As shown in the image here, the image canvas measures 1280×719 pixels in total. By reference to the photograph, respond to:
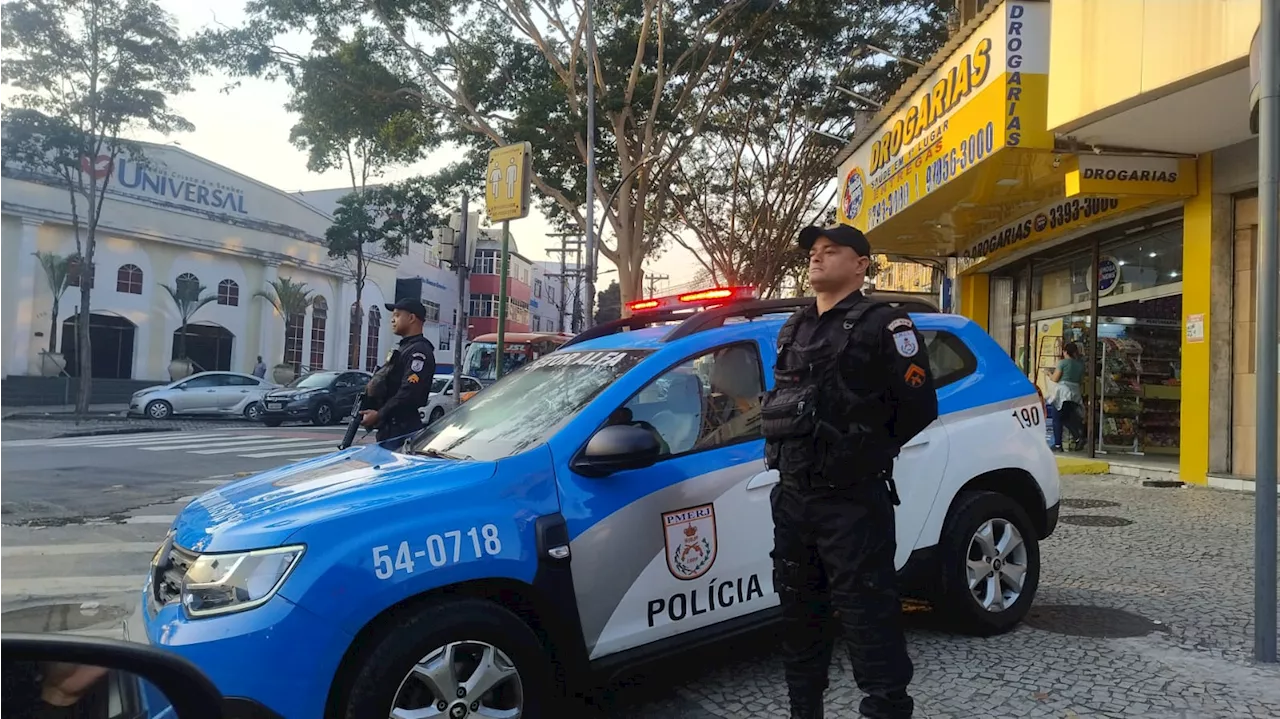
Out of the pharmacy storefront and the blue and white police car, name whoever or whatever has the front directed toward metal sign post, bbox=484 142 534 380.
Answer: the pharmacy storefront

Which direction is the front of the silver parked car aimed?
to the viewer's left

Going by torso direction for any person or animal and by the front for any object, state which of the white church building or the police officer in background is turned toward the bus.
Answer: the white church building

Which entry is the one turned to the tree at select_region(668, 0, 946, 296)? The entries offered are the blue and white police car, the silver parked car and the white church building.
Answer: the white church building

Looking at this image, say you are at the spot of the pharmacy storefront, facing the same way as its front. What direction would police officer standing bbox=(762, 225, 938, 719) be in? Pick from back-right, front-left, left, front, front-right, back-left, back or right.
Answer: front-left

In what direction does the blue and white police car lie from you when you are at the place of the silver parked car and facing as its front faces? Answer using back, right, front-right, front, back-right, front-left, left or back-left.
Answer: left

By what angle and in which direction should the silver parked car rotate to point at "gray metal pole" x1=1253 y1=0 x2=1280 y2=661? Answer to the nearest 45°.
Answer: approximately 90° to its left

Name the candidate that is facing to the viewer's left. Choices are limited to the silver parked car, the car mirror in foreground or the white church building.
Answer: the silver parked car

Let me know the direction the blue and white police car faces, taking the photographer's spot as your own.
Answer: facing the viewer and to the left of the viewer

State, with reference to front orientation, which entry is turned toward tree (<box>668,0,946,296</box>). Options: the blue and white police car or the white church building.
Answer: the white church building

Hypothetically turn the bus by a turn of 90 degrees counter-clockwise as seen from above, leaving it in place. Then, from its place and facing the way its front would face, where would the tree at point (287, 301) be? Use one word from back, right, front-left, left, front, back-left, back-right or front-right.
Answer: back
